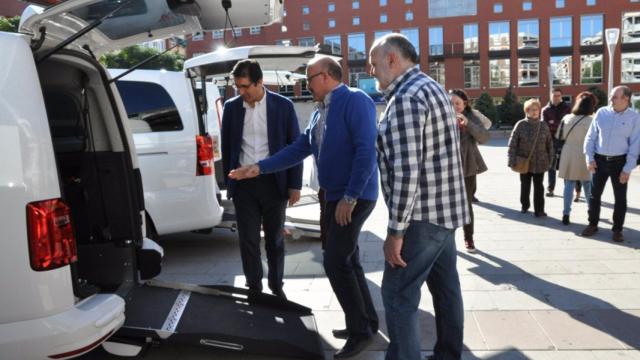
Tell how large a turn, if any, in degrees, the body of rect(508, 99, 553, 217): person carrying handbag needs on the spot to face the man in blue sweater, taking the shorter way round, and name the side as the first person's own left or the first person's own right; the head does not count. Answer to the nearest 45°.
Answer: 0° — they already face them

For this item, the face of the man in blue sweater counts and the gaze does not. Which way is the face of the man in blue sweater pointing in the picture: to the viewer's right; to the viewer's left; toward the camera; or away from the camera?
to the viewer's left

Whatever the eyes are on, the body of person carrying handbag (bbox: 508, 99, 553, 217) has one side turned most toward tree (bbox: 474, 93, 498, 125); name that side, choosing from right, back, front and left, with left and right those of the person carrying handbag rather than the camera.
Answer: back

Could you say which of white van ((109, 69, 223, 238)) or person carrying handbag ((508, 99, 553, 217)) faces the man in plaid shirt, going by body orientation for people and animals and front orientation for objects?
the person carrying handbag

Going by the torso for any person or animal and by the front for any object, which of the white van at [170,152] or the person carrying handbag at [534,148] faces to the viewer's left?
the white van

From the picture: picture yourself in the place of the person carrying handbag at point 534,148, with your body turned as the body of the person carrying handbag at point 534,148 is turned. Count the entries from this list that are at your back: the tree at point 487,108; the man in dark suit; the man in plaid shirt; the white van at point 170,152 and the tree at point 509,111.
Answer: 2

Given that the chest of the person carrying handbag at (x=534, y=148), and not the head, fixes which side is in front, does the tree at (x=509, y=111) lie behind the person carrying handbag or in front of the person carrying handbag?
behind

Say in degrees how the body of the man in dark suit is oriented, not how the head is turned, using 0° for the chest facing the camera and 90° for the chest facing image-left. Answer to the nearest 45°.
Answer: approximately 0°

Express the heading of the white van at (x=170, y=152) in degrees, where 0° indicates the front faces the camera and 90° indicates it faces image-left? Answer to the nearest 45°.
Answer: approximately 90°
